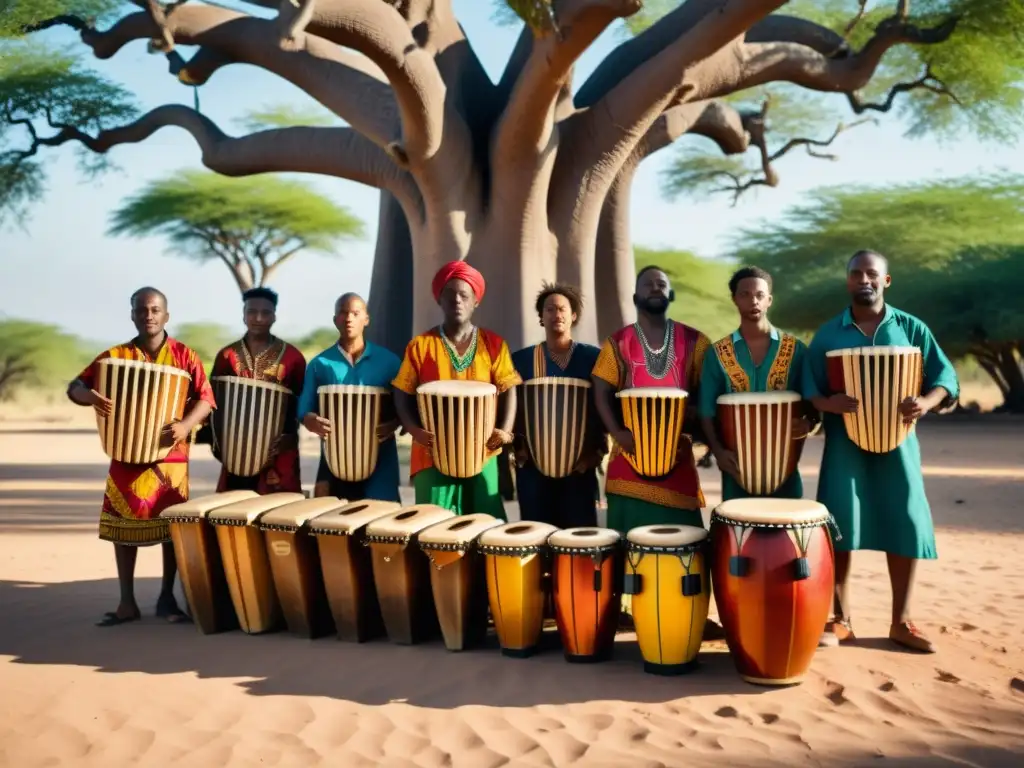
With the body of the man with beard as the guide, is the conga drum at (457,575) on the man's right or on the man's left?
on the man's right

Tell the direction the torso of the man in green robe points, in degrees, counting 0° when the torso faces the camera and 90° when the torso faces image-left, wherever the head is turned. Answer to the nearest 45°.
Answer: approximately 0°

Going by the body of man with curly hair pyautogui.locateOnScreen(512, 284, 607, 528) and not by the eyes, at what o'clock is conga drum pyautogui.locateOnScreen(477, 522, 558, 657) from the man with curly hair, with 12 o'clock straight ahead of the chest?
The conga drum is roughly at 1 o'clock from the man with curly hair.

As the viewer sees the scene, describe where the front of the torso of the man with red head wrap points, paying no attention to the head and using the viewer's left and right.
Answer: facing the viewer

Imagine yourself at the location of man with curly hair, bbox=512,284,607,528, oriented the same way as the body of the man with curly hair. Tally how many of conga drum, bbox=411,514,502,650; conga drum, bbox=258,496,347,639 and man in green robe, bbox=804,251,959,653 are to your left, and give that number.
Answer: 1

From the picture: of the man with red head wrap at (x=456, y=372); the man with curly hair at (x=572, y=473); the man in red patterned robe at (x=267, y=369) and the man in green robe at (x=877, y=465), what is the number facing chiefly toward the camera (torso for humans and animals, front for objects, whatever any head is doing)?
4

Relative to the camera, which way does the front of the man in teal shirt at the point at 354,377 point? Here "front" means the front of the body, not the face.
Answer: toward the camera

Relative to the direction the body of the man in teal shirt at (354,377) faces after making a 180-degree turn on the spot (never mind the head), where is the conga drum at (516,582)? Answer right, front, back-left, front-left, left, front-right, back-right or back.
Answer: back-right

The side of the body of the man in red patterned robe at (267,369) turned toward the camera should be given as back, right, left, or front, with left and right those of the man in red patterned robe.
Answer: front

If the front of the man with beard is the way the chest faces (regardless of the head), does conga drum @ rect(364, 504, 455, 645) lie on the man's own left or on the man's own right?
on the man's own right

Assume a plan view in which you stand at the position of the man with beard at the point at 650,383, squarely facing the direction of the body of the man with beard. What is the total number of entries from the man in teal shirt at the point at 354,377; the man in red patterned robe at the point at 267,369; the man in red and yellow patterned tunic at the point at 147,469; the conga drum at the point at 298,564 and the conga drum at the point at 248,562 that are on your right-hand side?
5

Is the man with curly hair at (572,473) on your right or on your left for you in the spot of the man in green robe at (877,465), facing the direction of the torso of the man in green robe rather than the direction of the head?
on your right
